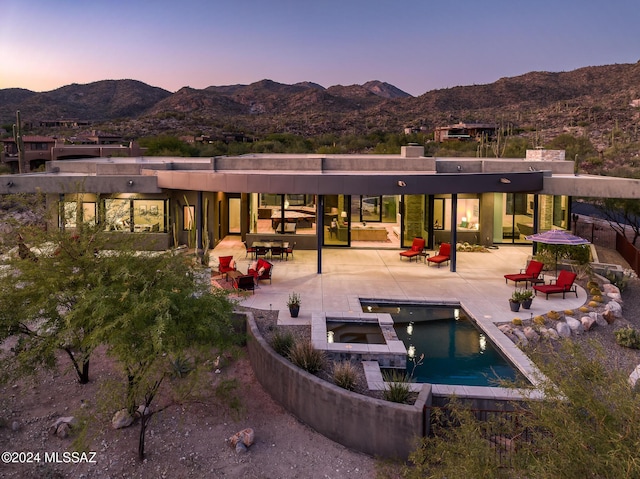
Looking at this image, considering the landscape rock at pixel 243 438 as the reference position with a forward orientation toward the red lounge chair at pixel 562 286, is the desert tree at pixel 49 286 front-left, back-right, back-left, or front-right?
back-left

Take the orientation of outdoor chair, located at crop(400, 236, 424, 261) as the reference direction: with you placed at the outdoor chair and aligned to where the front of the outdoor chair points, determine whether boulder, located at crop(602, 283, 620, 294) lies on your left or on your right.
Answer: on your left

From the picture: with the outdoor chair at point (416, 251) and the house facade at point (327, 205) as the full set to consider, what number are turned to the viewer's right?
0

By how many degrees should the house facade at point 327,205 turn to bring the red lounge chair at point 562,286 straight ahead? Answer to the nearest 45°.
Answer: approximately 45° to its left

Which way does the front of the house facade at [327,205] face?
toward the camera

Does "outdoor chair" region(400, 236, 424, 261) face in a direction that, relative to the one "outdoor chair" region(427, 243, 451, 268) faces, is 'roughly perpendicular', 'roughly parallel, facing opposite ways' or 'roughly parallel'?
roughly parallel

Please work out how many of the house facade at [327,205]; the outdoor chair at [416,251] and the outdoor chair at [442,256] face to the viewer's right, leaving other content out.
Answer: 0

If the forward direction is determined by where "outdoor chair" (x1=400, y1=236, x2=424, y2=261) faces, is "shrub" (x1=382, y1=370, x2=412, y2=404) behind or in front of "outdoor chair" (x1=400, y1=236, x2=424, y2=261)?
in front

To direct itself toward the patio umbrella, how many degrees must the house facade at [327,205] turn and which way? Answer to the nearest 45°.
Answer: approximately 45° to its left

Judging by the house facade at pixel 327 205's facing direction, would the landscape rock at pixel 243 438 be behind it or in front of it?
in front
